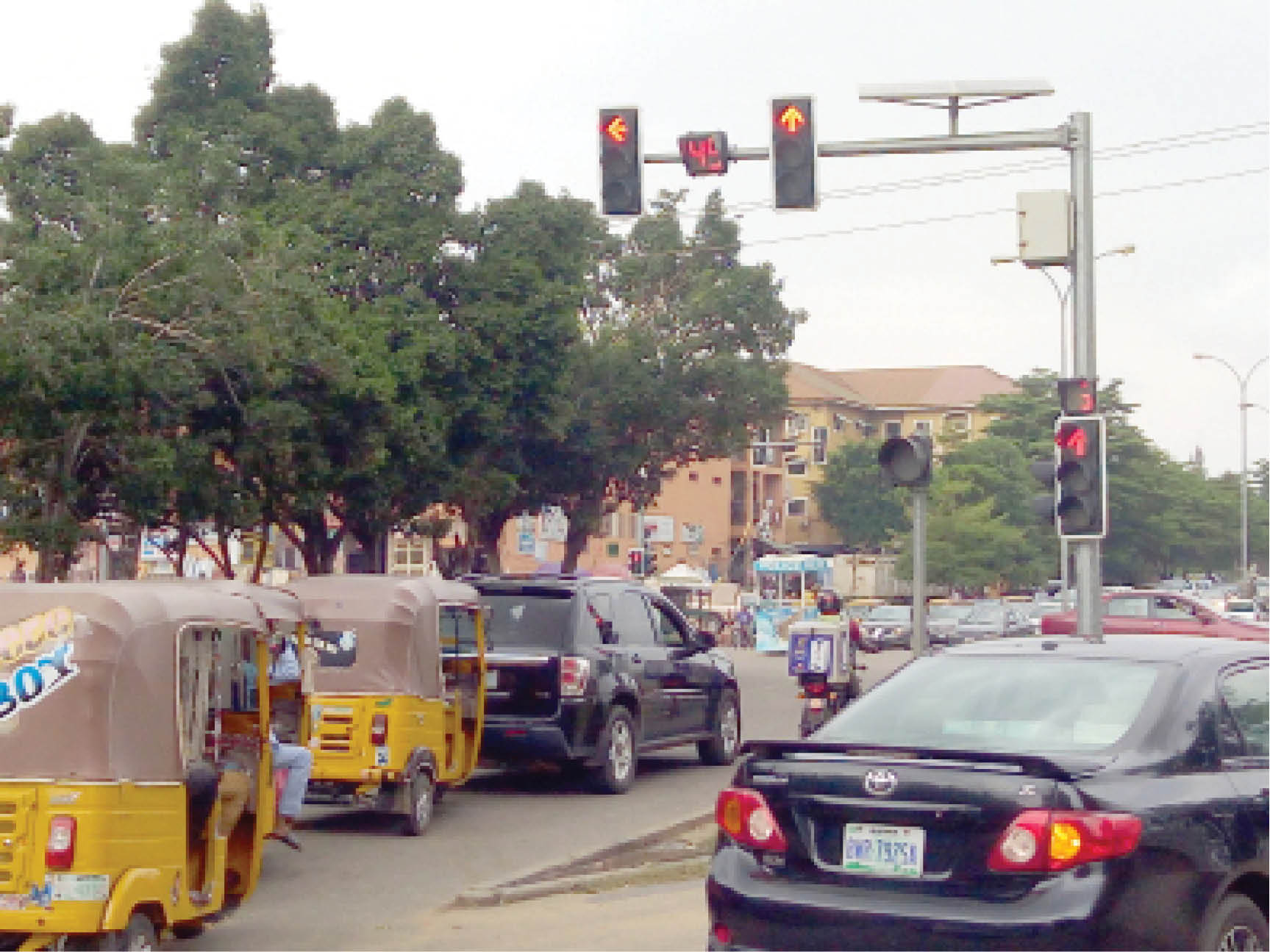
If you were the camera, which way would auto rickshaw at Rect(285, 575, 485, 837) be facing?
facing away from the viewer and to the right of the viewer

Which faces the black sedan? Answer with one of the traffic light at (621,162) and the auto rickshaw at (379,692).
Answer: the traffic light

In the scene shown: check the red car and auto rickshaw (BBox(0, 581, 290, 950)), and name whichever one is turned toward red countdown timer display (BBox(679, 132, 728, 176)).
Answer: the auto rickshaw

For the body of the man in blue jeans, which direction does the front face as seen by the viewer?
to the viewer's right

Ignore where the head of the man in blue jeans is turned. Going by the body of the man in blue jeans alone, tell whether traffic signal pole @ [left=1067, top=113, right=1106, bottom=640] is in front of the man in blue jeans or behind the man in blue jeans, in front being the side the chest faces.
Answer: in front

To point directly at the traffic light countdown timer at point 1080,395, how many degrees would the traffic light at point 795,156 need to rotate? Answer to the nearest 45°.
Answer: approximately 90° to its left

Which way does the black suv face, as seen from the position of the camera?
facing away from the viewer and to the right of the viewer

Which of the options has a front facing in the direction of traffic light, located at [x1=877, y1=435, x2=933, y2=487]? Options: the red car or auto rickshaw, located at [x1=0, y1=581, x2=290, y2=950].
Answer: the auto rickshaw
